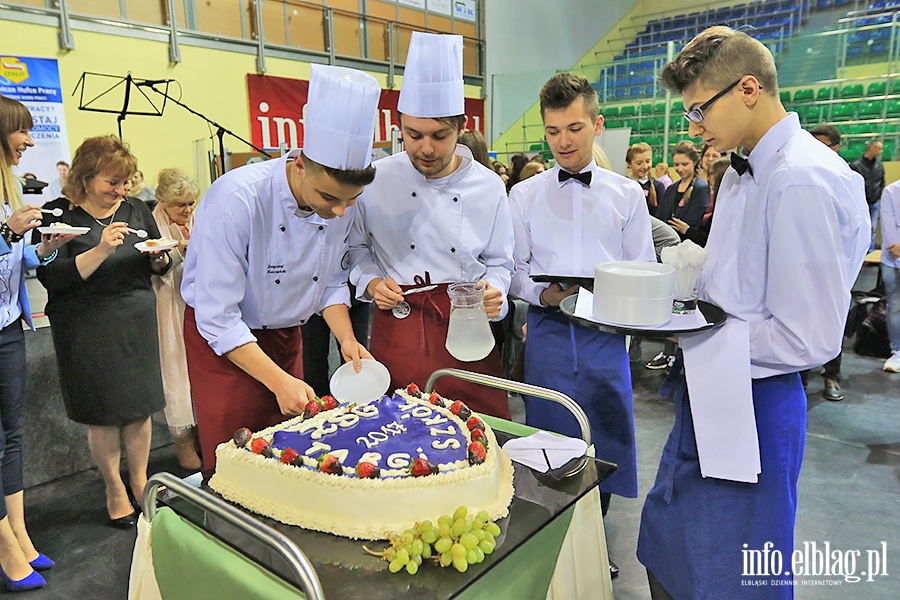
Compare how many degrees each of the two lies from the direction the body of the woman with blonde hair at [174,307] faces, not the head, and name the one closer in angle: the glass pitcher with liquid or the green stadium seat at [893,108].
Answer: the glass pitcher with liquid

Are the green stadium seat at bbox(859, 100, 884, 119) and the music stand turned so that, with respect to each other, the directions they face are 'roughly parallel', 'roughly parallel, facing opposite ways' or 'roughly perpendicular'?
roughly perpendicular

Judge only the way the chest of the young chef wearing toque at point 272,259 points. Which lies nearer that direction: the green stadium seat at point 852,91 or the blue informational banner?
the green stadium seat

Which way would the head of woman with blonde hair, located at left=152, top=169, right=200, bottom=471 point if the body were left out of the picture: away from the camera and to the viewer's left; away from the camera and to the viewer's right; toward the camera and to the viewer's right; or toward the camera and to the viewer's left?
toward the camera and to the viewer's right

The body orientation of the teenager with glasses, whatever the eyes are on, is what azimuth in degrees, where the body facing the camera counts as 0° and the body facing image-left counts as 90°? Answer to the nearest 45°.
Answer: approximately 90°

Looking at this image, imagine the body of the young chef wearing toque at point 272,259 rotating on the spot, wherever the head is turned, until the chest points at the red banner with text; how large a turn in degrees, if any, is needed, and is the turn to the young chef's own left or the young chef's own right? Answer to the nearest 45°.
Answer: approximately 135° to the young chef's own left
